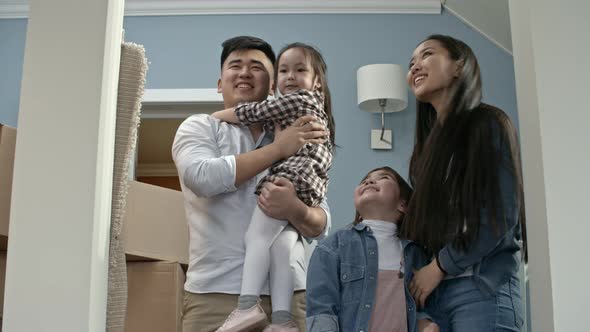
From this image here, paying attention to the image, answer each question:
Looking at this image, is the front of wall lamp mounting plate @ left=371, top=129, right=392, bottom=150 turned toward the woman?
yes

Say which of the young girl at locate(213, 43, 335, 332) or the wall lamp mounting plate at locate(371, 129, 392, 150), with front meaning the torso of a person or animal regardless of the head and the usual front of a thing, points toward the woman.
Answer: the wall lamp mounting plate

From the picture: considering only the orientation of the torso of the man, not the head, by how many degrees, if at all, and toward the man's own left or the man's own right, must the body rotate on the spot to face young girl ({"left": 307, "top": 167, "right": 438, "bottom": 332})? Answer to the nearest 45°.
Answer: approximately 45° to the man's own left

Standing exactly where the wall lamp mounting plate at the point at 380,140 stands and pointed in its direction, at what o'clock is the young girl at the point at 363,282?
The young girl is roughly at 12 o'clock from the wall lamp mounting plate.

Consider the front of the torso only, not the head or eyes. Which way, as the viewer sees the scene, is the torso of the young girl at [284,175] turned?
to the viewer's left

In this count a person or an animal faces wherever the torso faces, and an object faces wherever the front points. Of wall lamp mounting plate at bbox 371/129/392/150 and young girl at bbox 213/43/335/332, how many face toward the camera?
1
